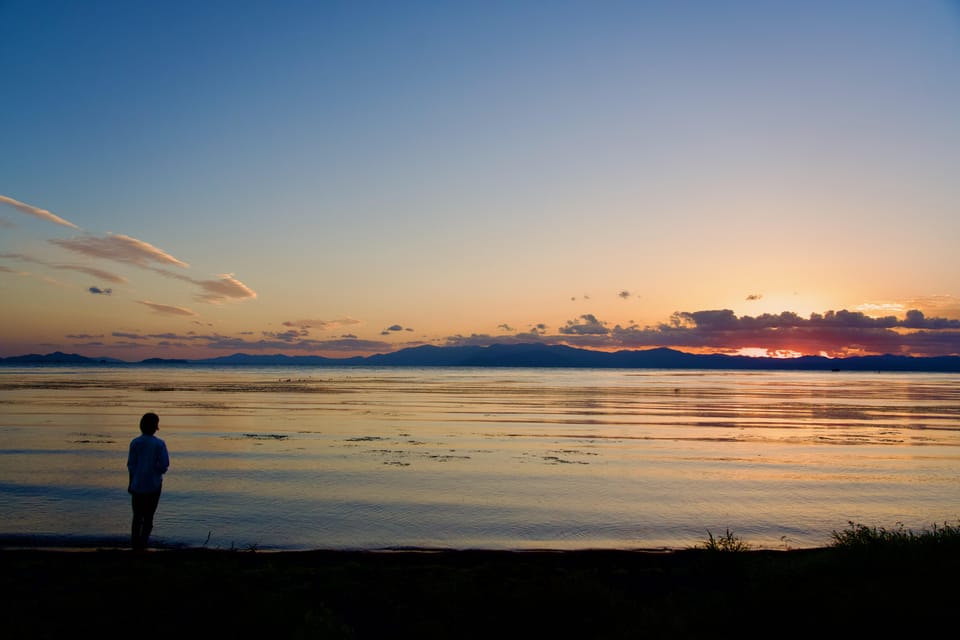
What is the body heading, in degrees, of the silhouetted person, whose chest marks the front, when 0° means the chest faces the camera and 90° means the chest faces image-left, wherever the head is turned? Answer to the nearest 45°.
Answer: approximately 225°
